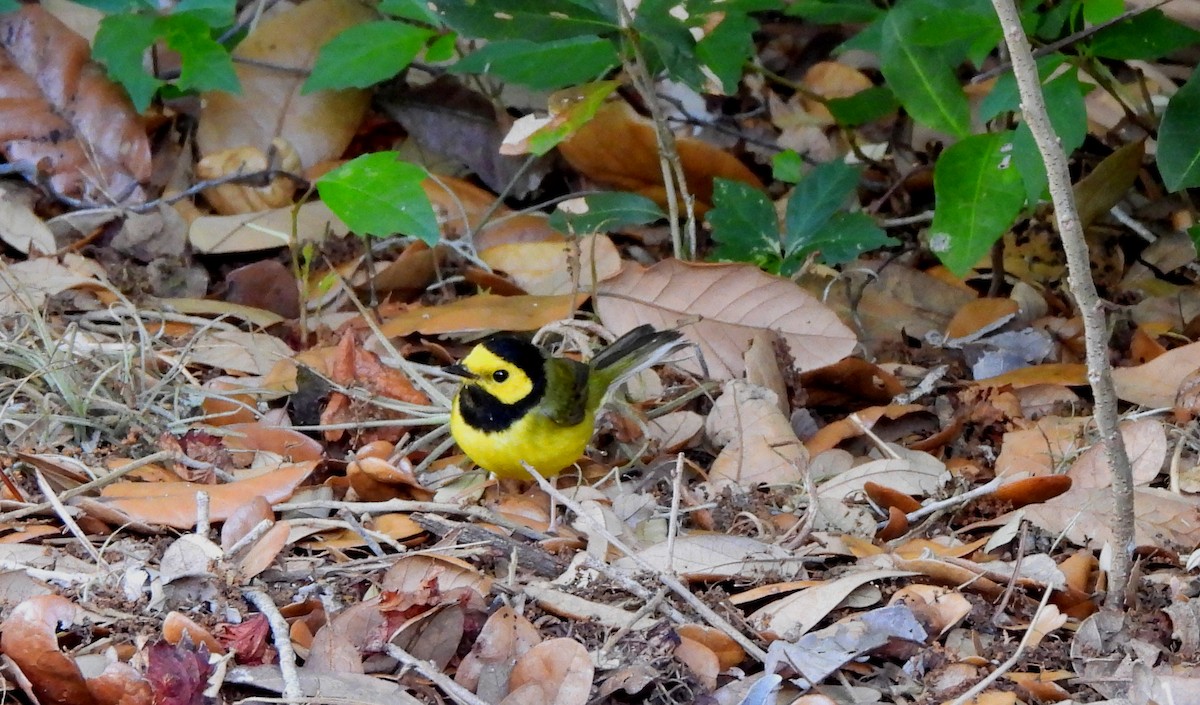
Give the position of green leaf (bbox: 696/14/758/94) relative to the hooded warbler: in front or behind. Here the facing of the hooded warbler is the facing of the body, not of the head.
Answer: behind

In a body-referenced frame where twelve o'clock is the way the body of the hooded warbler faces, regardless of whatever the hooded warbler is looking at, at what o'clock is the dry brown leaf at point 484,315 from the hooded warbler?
The dry brown leaf is roughly at 4 o'clock from the hooded warbler.

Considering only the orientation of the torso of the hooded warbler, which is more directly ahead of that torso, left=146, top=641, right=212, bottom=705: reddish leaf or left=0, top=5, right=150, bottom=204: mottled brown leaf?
the reddish leaf

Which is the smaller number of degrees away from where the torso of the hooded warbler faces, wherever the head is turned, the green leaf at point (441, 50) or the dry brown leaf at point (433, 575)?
the dry brown leaf

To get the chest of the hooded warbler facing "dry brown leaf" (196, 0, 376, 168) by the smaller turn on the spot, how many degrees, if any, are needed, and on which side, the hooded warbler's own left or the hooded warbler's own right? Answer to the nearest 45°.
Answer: approximately 90° to the hooded warbler's own right

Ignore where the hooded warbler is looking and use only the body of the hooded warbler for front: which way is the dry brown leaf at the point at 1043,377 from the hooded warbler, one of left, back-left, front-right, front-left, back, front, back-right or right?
back-left

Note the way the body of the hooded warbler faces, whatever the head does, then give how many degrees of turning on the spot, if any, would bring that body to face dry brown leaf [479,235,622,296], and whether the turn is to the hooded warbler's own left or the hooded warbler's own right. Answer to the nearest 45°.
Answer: approximately 135° to the hooded warbler's own right

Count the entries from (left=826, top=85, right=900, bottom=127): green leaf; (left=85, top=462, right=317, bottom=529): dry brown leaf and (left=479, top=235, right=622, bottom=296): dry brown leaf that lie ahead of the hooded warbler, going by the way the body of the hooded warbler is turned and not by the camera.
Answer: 1

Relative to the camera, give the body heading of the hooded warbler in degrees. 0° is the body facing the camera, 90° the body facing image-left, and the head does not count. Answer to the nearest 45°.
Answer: approximately 45°
